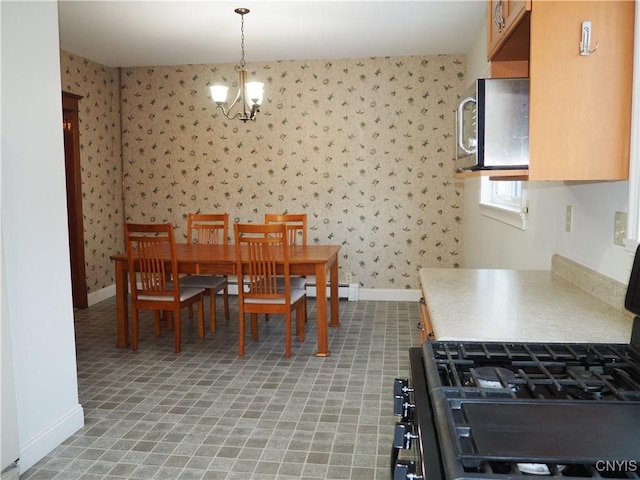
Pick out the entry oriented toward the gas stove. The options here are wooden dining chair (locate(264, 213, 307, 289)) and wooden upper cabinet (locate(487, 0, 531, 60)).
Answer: the wooden dining chair

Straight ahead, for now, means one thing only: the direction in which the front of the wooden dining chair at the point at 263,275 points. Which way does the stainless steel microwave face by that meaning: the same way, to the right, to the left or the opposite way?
to the left

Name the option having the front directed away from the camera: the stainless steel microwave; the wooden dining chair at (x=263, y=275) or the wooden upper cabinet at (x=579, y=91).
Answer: the wooden dining chair

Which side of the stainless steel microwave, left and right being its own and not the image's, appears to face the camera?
left

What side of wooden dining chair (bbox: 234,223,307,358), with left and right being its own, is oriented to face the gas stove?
back

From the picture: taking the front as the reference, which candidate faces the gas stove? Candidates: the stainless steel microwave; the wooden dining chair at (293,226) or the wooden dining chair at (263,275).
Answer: the wooden dining chair at (293,226)

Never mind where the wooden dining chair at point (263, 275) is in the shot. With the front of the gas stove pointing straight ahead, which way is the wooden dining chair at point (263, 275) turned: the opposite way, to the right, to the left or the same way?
to the right

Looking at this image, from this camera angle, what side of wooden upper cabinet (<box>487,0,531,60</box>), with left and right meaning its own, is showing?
left

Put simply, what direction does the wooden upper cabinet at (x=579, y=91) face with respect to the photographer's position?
facing to the left of the viewer

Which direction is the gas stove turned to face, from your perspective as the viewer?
facing to the left of the viewer

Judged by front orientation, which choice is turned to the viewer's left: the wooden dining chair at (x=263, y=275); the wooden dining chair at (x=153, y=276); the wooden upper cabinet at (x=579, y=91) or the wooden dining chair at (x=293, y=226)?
the wooden upper cabinet

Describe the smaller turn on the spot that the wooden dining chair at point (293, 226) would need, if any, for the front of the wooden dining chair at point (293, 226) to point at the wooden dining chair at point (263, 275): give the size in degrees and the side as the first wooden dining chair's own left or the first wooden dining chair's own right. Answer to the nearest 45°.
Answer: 0° — it already faces it

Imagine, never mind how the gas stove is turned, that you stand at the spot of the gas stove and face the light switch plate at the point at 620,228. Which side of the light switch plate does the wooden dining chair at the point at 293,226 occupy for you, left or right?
left

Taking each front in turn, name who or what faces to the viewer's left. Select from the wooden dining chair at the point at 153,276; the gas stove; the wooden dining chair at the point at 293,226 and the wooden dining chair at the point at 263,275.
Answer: the gas stove

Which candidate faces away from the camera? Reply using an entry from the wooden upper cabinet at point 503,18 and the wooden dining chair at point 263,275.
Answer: the wooden dining chair

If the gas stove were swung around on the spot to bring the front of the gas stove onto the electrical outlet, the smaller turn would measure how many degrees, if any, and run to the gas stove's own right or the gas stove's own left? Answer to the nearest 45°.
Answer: approximately 90° to the gas stove's own right

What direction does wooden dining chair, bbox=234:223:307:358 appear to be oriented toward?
away from the camera
